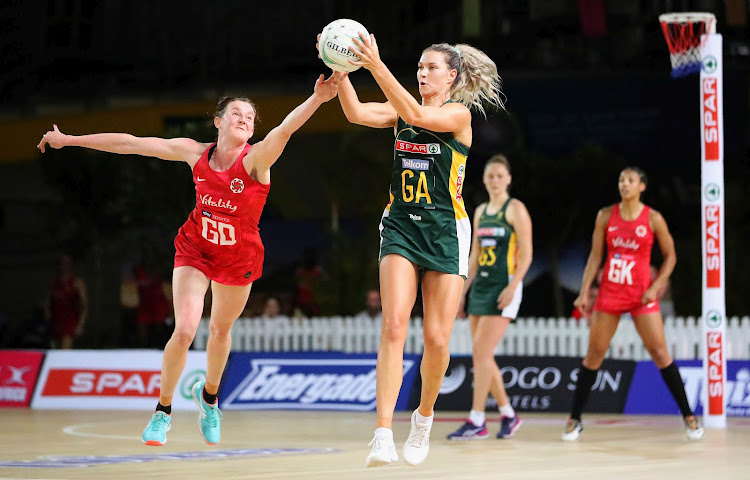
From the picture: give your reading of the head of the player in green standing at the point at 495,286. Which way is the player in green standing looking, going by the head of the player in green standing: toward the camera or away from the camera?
toward the camera

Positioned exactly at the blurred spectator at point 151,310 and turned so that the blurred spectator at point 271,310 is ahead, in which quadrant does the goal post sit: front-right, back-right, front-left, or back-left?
front-right

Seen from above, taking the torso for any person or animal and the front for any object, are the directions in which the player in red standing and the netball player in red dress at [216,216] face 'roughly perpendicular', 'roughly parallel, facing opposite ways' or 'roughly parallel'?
roughly parallel

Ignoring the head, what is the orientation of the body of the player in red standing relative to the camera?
toward the camera

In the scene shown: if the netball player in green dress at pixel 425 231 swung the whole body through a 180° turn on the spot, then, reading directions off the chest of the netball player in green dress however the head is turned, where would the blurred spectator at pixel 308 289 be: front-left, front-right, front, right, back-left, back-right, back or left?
front-left

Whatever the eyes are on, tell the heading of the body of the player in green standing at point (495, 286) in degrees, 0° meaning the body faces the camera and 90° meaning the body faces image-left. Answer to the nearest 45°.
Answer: approximately 45°

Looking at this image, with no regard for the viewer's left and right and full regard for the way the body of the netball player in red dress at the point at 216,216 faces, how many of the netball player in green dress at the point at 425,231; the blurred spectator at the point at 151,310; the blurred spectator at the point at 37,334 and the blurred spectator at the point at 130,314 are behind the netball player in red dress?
3

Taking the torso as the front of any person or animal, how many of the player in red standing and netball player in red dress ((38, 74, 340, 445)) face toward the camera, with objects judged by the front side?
2

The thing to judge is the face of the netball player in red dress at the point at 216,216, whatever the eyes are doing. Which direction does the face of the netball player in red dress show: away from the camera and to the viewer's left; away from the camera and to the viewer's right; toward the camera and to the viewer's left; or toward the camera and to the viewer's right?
toward the camera and to the viewer's right

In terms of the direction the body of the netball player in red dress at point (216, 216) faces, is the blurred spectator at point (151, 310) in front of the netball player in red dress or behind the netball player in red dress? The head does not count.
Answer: behind

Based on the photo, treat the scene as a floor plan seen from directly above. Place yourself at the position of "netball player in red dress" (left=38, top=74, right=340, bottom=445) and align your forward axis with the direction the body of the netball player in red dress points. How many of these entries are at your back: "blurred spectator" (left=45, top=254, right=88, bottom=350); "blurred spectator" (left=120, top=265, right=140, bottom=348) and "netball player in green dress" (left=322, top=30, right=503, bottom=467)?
2

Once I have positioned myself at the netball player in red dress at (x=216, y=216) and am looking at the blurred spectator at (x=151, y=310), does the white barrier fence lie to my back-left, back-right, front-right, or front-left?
front-right

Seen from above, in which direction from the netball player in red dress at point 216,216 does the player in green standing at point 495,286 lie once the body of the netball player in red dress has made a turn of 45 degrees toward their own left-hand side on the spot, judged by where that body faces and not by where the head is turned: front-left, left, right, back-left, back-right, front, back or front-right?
left

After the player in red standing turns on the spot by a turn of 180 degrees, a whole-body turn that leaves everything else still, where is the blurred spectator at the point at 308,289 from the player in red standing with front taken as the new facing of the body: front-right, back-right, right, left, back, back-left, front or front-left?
front-left

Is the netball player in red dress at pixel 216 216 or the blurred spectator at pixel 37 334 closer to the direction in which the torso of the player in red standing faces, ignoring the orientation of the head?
the netball player in red dress

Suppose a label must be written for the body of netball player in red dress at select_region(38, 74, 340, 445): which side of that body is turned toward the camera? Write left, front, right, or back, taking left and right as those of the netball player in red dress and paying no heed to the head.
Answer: front

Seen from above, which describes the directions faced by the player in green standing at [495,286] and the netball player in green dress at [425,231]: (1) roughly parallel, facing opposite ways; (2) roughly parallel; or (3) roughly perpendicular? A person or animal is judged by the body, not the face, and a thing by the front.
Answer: roughly parallel

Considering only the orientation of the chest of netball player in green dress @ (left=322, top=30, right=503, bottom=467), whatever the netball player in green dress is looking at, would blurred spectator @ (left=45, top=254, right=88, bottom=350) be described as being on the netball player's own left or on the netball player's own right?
on the netball player's own right
